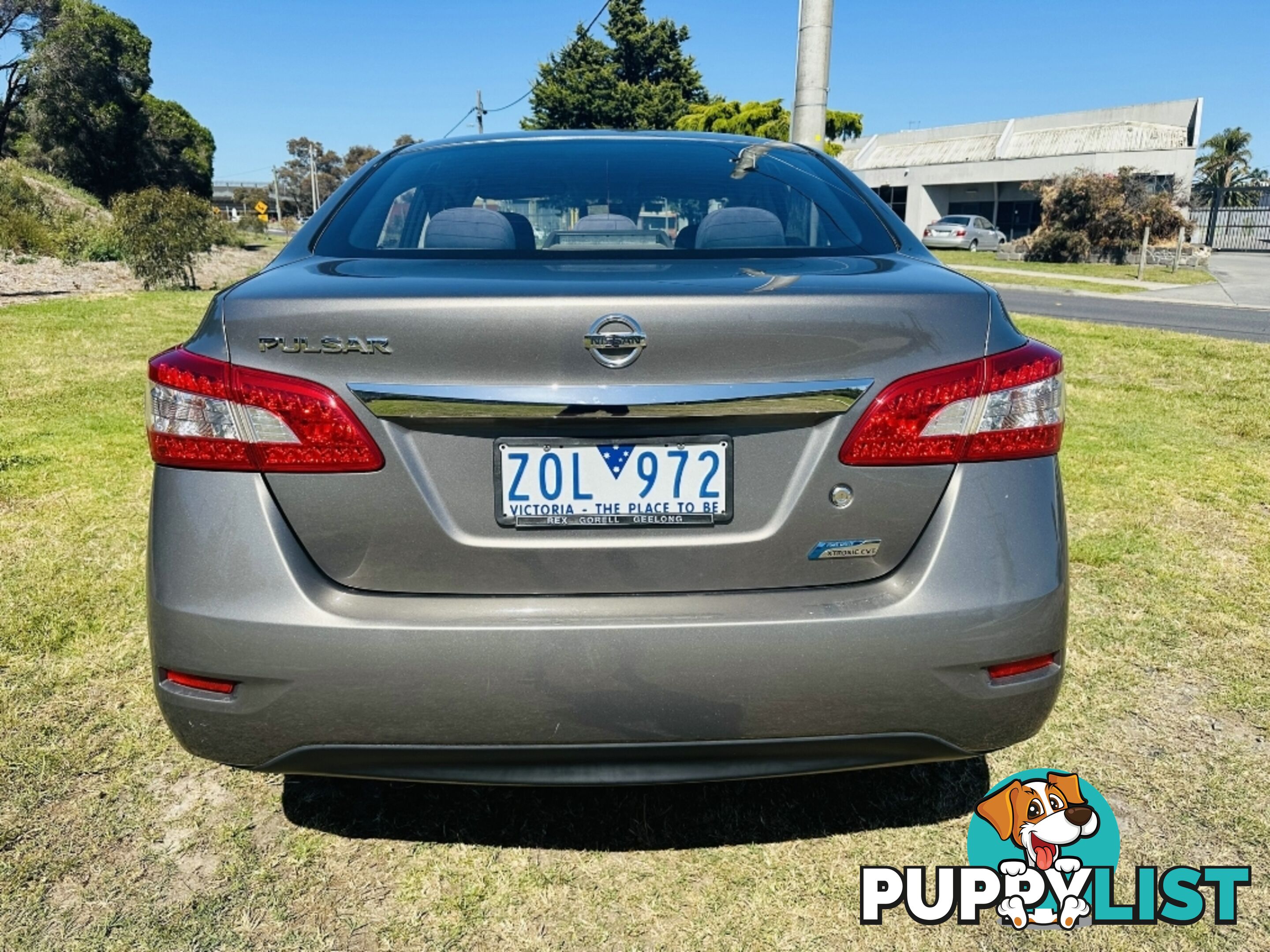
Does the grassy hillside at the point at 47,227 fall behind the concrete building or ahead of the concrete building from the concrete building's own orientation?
ahead

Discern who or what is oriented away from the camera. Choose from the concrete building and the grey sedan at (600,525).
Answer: the grey sedan

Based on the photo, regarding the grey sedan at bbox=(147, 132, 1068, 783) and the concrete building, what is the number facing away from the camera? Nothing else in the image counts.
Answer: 1

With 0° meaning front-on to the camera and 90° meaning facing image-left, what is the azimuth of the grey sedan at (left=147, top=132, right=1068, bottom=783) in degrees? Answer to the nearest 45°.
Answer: approximately 180°
